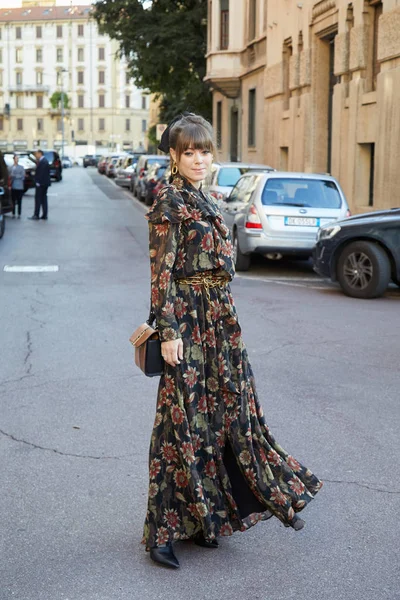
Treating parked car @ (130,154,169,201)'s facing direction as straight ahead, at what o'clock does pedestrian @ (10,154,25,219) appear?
The pedestrian is roughly at 8 o'clock from the parked car.

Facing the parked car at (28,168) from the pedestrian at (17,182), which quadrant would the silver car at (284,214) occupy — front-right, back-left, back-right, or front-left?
back-right

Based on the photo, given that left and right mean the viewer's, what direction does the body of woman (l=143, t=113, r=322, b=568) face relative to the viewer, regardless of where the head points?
facing the viewer and to the right of the viewer

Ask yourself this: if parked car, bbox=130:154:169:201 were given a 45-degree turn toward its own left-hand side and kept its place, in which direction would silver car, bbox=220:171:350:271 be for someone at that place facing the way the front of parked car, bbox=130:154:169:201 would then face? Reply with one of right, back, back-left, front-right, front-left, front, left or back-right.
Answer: left

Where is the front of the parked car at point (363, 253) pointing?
to the viewer's left

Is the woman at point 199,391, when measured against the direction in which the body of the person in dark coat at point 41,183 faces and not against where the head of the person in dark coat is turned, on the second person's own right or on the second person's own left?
on the second person's own left

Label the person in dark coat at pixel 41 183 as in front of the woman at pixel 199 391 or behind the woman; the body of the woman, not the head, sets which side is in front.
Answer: behind

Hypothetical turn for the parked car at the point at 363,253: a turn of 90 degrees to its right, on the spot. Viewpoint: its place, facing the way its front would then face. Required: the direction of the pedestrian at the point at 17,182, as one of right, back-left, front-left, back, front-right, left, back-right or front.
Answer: front-left

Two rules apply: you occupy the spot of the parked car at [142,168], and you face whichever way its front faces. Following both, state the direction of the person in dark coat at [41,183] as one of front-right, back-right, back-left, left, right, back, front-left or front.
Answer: back-left

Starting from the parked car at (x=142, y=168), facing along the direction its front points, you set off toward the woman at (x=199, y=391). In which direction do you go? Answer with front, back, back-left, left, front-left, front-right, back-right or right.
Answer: back-left
